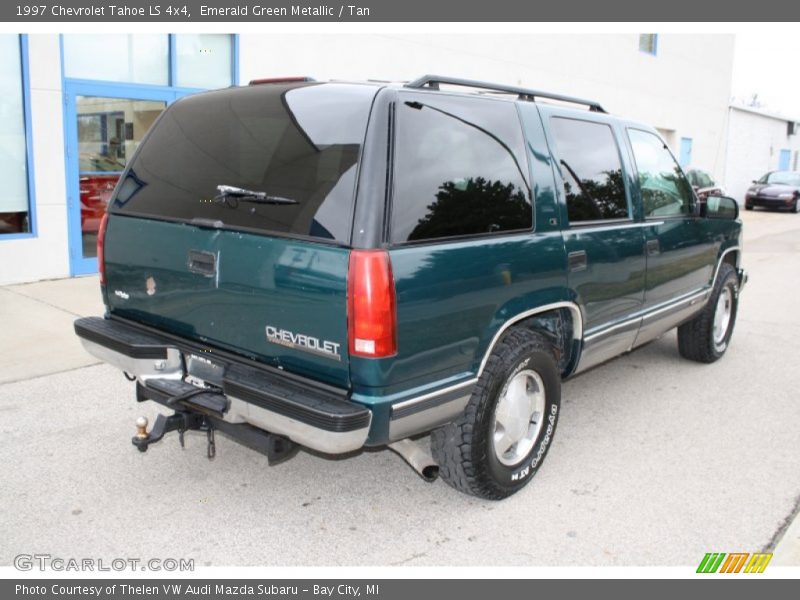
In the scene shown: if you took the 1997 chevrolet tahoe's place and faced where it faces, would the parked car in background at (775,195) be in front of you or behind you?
in front

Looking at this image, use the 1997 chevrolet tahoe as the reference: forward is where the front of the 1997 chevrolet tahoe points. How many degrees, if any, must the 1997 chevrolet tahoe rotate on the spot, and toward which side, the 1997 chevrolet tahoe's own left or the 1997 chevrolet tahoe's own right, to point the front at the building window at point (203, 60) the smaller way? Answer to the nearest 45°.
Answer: approximately 45° to the 1997 chevrolet tahoe's own left

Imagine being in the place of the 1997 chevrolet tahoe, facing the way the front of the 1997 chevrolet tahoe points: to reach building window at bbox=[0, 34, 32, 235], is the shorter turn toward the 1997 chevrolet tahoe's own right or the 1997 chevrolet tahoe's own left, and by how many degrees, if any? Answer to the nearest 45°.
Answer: approximately 90° to the 1997 chevrolet tahoe's own left

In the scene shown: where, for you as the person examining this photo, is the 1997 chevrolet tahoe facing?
facing away from the viewer and to the right of the viewer

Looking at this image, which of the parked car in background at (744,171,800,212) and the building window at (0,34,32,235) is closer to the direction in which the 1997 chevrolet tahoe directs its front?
the parked car in background

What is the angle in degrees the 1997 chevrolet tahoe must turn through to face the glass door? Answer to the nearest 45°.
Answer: approximately 90° to its left

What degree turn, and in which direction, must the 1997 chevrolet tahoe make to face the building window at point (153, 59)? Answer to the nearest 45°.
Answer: approximately 90° to its left

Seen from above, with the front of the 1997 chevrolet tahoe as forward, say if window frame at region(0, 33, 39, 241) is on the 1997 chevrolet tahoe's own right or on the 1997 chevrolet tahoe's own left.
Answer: on the 1997 chevrolet tahoe's own left

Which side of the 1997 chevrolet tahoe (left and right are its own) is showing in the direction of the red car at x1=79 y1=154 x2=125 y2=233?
left
